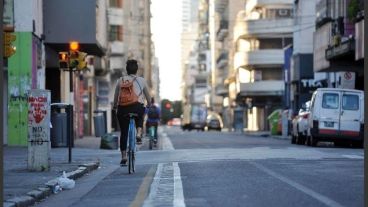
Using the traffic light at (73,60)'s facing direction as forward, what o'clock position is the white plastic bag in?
The white plastic bag is roughly at 12 o'clock from the traffic light.

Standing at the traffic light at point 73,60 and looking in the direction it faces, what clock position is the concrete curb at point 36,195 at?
The concrete curb is roughly at 12 o'clock from the traffic light.

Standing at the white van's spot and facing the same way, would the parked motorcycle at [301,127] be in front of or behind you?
in front

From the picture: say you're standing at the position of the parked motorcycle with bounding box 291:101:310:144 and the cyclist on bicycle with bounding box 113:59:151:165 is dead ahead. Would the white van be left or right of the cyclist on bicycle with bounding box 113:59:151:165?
left

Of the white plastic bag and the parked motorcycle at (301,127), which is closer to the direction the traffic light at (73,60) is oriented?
the white plastic bag

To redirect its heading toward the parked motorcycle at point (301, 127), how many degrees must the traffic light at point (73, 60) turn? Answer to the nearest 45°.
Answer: approximately 135° to its left
